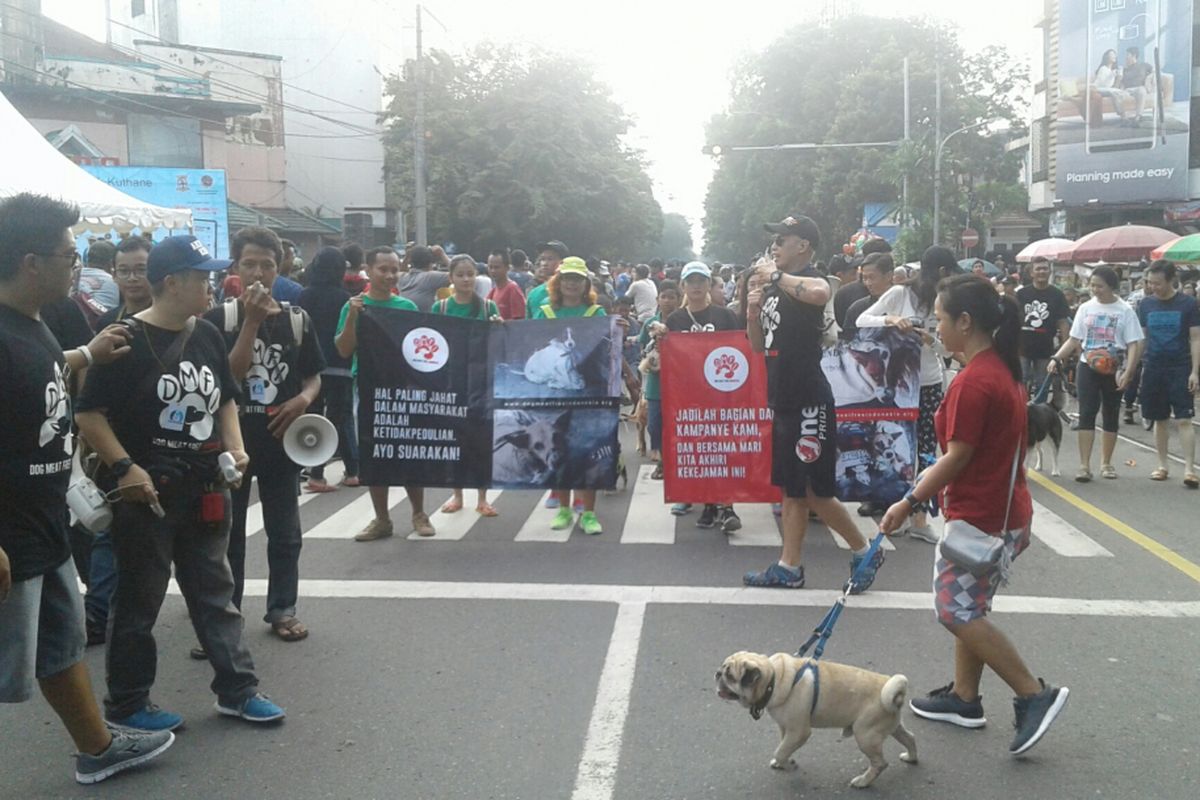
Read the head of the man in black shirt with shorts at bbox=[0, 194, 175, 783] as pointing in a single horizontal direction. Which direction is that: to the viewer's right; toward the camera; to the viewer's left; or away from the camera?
to the viewer's right

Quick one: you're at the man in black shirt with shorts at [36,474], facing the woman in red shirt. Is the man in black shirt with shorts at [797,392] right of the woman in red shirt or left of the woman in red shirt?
left

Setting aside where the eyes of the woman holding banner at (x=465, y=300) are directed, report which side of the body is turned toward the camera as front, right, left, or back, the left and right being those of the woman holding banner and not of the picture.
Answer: front

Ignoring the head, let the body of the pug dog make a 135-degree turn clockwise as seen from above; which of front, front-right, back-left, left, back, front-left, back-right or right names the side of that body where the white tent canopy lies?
left

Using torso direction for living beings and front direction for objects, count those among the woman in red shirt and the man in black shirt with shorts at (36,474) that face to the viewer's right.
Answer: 1

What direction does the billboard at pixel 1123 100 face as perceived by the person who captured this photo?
facing the viewer

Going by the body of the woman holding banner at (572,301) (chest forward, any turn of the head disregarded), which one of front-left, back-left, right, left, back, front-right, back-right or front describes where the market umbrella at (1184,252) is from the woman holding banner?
back-left

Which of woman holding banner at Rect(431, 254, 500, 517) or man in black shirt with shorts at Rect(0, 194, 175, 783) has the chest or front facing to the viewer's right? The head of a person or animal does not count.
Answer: the man in black shirt with shorts

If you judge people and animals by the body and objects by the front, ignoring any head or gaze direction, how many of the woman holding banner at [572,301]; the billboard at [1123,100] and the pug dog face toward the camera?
2

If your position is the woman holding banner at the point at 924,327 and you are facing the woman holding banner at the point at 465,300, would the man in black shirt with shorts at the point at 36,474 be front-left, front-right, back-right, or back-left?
front-left

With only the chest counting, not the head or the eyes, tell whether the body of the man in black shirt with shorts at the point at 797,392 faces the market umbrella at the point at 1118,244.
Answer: no

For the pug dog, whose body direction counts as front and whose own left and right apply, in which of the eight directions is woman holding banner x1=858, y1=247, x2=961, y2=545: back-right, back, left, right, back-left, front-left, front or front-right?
right
